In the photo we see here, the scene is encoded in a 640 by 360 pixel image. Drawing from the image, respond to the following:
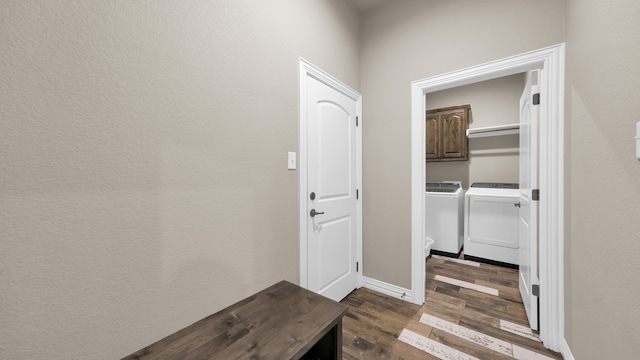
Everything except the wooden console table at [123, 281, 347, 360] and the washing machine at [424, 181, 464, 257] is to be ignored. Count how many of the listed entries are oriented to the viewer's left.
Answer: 0

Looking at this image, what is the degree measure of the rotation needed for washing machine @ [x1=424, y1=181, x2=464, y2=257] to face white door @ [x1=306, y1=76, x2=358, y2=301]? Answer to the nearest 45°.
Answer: approximately 45° to its right

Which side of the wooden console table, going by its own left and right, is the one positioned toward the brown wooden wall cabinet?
left

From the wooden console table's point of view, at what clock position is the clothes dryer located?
The clothes dryer is roughly at 10 o'clock from the wooden console table.

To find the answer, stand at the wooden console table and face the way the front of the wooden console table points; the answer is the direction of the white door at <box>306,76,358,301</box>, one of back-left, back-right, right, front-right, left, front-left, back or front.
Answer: left

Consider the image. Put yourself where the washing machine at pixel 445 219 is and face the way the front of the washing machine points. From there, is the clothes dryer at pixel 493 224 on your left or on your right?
on your left

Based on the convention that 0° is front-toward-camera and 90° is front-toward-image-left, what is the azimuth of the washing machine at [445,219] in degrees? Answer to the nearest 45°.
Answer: approximately 0°

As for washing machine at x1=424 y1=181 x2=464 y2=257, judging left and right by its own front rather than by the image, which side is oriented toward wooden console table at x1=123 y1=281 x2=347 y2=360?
front

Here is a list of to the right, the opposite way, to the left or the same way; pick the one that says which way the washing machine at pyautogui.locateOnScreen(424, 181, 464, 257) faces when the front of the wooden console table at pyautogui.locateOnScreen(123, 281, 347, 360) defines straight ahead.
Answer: to the right

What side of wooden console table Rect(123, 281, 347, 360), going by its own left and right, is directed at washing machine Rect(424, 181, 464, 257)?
left

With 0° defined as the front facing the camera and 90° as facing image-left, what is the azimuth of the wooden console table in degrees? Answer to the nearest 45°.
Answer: approximately 315°
